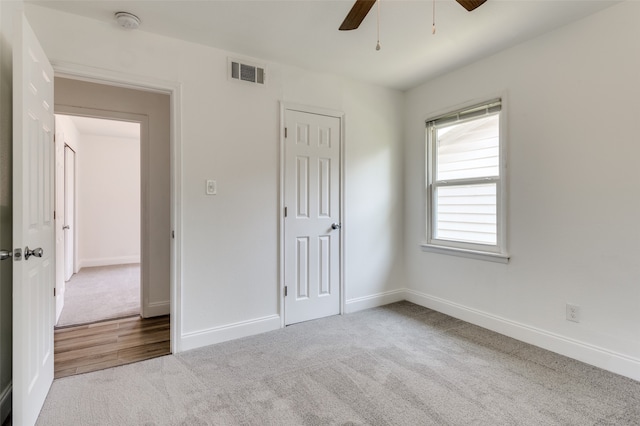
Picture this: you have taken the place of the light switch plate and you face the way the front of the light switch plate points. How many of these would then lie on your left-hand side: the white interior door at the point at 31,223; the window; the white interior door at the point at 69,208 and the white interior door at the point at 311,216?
2

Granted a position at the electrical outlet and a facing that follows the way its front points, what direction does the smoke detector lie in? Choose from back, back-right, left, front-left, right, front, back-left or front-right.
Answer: front-right

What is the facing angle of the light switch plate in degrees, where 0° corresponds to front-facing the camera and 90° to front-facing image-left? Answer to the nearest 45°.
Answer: approximately 0°
